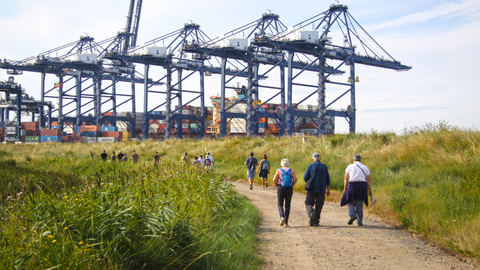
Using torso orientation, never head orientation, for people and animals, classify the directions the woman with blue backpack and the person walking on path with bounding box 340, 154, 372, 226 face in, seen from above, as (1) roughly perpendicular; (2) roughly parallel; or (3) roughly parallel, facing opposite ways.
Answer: roughly parallel

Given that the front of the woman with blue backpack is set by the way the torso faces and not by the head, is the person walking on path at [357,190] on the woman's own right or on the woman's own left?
on the woman's own right

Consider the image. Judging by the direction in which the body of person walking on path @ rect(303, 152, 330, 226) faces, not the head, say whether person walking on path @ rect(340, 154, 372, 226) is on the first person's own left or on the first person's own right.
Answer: on the first person's own right

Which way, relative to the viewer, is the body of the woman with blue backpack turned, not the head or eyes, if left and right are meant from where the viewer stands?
facing away from the viewer

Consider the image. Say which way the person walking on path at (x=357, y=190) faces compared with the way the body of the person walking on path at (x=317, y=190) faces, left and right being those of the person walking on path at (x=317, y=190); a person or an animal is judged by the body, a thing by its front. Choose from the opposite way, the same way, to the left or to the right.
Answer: the same way

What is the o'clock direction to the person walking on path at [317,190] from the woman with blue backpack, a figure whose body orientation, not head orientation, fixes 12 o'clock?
The person walking on path is roughly at 3 o'clock from the woman with blue backpack.

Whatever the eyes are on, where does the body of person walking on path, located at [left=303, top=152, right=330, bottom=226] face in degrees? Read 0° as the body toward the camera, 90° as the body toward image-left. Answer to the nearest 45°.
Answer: approximately 180°

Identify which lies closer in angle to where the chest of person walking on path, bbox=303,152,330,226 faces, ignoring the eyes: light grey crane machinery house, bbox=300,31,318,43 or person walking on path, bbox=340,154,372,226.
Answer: the light grey crane machinery house

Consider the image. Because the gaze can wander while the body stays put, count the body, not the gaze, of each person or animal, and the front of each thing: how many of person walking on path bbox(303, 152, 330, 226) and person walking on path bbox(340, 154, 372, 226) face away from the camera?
2

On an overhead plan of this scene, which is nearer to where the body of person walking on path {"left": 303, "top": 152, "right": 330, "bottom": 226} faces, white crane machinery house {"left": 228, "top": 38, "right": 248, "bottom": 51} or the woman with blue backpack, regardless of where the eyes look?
the white crane machinery house

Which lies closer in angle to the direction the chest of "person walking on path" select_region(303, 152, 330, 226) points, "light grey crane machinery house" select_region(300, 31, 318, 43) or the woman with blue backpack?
the light grey crane machinery house

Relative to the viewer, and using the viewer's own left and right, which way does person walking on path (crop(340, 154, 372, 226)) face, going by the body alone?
facing away from the viewer

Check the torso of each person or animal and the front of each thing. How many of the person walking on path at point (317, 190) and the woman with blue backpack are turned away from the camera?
2

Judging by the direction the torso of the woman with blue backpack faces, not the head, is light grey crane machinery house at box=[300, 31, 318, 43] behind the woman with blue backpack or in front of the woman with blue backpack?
in front

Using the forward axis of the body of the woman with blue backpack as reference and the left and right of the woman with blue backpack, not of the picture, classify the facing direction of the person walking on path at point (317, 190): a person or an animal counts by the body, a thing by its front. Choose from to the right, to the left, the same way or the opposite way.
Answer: the same way

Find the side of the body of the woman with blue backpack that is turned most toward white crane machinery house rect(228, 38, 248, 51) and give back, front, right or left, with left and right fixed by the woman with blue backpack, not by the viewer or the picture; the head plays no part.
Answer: front

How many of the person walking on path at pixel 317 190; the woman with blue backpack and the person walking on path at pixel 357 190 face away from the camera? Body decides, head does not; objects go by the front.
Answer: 3
